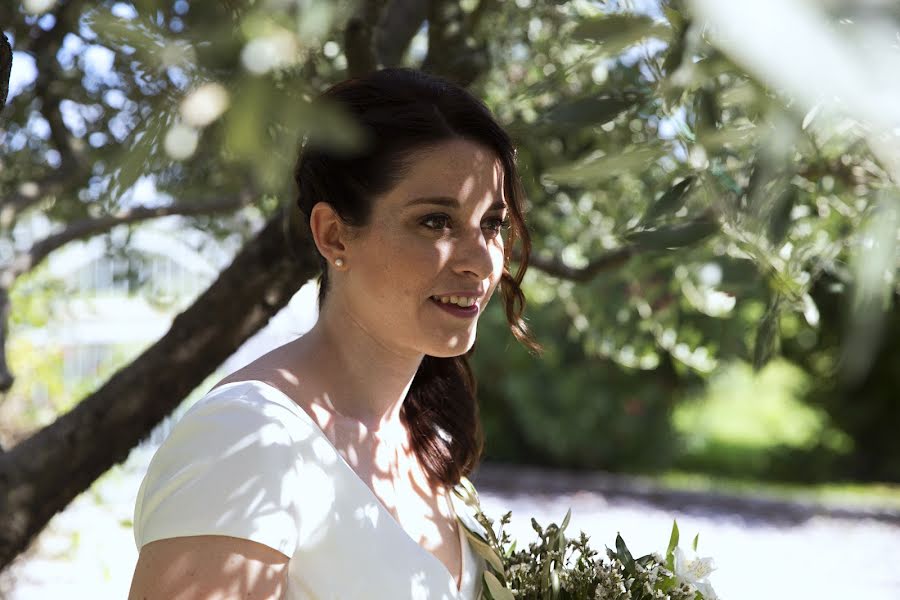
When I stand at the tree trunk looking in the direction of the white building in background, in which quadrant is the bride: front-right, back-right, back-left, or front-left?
back-right

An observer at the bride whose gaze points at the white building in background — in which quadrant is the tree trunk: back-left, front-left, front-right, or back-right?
front-left

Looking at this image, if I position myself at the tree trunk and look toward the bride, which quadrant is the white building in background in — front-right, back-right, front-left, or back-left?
back-left

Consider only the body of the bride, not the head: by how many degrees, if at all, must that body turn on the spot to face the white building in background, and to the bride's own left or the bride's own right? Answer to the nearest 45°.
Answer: approximately 135° to the bride's own left

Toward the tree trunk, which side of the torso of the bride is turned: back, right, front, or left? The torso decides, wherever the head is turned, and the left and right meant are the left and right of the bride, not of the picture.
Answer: back

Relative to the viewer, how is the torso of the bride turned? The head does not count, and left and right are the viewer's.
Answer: facing the viewer and to the right of the viewer
